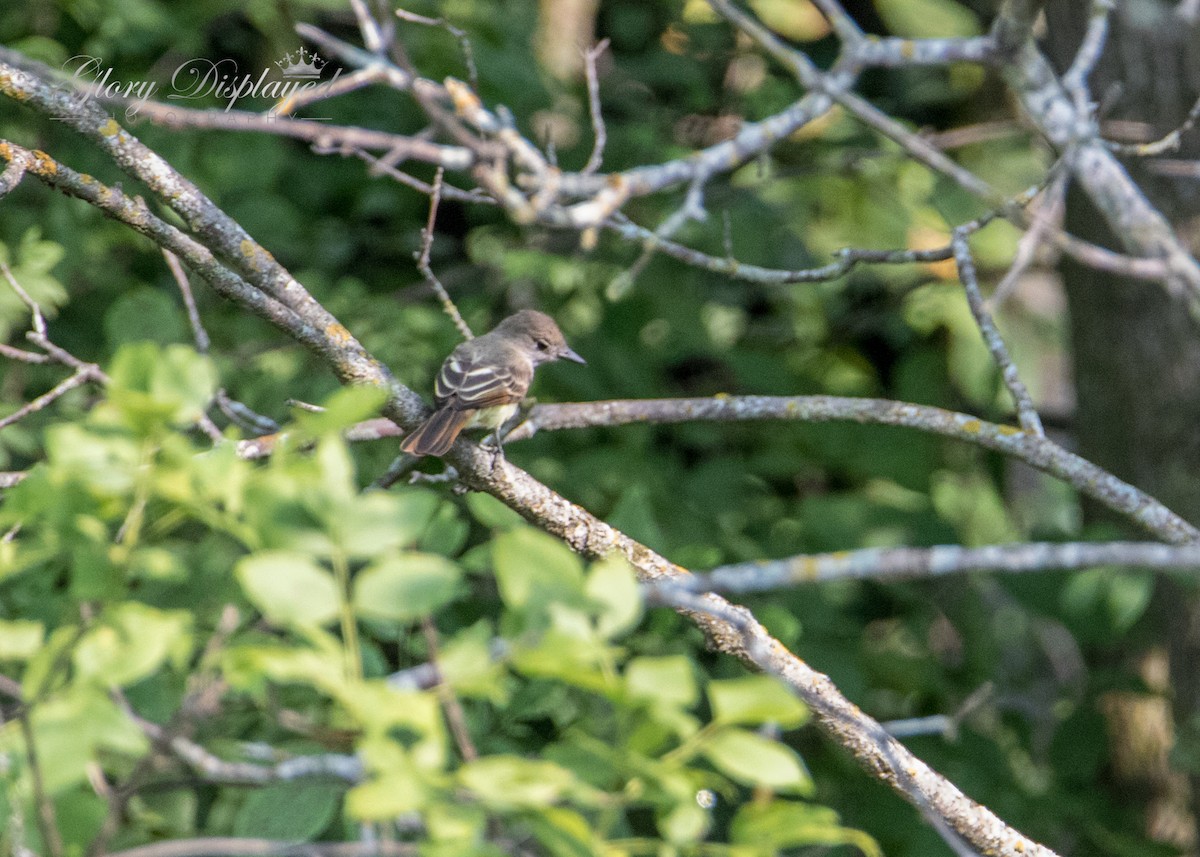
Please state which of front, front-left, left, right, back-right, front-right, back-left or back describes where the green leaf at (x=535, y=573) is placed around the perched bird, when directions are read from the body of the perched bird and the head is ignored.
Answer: back-right

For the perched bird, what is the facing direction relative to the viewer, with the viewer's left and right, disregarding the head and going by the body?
facing away from the viewer and to the right of the viewer

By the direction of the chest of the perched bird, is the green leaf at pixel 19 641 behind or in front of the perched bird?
behind

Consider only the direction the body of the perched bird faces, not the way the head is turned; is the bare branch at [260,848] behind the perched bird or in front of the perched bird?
behind

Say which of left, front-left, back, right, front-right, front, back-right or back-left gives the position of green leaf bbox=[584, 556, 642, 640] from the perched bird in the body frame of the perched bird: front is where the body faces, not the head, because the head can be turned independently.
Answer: back-right

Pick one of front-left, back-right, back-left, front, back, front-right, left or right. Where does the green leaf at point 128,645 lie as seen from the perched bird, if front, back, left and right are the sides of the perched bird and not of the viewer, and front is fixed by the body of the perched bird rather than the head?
back-right

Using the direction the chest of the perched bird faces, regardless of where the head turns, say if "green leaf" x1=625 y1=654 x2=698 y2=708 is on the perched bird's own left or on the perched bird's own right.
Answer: on the perched bird's own right

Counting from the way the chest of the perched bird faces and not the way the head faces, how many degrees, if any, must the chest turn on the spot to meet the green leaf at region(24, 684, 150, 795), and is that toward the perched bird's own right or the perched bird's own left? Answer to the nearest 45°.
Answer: approximately 135° to the perched bird's own right

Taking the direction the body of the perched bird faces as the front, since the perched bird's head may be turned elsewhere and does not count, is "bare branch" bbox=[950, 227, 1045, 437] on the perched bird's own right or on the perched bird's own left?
on the perched bird's own right

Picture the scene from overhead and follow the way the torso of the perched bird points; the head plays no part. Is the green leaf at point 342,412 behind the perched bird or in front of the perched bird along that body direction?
behind
